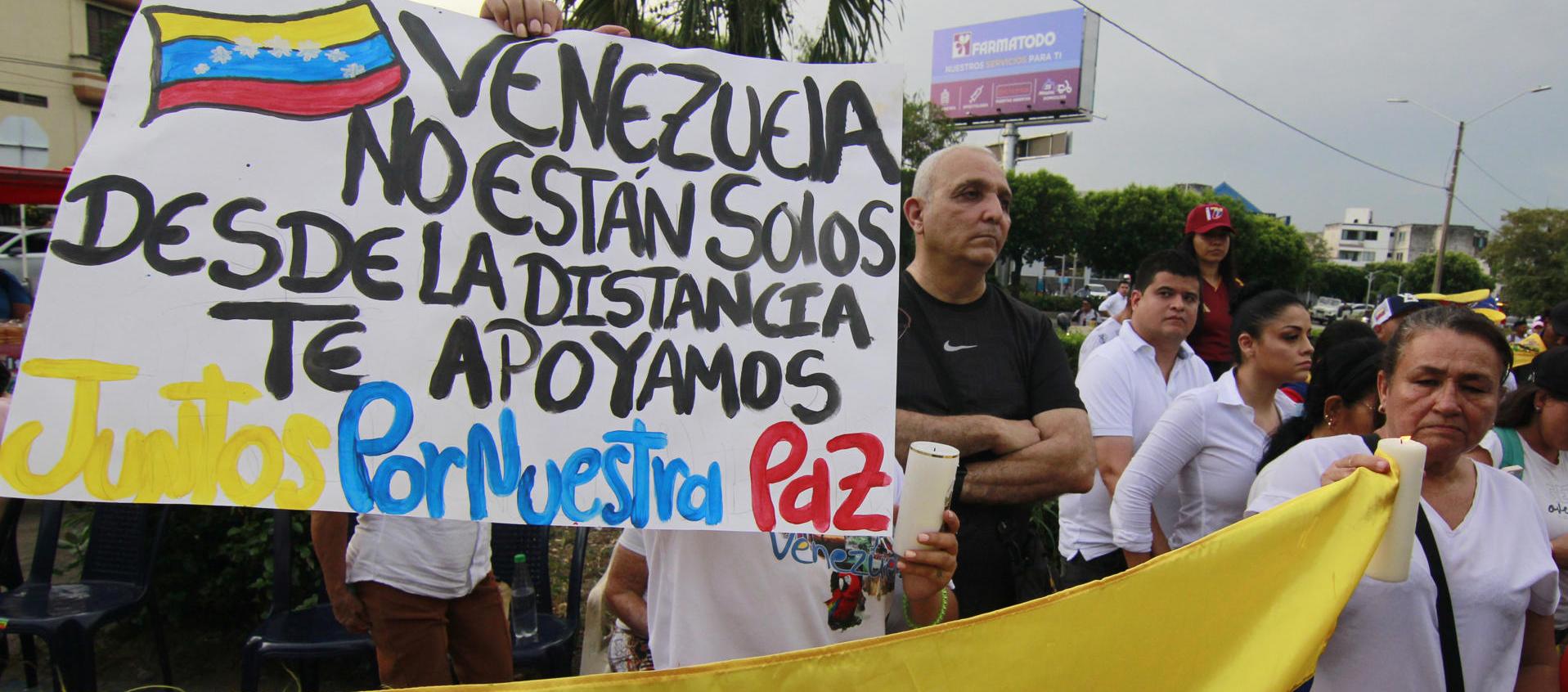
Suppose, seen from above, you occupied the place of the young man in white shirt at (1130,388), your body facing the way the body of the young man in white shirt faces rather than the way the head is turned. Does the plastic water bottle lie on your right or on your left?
on your right

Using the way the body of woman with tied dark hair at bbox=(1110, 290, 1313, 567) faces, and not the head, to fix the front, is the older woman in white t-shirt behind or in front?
in front

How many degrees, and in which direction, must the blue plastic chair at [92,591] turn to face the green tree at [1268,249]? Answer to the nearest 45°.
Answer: approximately 135° to its left

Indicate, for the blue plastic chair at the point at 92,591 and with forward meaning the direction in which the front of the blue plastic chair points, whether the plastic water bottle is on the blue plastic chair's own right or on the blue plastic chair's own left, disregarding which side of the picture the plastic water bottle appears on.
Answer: on the blue plastic chair's own left

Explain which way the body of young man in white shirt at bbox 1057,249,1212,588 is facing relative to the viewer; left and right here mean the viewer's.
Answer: facing the viewer and to the right of the viewer

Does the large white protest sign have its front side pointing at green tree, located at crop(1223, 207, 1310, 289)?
no

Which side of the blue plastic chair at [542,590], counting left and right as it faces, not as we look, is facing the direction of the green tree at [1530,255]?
back

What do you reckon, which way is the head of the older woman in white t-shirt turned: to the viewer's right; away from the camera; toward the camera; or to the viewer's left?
toward the camera

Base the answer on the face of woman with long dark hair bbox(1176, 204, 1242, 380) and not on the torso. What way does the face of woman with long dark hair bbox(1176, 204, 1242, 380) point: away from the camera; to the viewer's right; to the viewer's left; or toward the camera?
toward the camera

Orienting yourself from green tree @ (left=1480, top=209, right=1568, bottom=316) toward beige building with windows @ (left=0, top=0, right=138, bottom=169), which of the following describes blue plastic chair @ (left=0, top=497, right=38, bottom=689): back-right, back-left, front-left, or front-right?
front-left

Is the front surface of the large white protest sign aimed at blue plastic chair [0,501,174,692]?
no

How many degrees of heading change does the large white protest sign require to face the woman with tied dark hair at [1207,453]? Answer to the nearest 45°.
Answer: approximately 90° to its left

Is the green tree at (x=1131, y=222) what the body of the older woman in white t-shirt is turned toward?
no

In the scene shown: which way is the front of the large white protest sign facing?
toward the camera

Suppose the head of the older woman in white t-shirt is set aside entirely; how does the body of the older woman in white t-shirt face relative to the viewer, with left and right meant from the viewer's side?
facing the viewer
